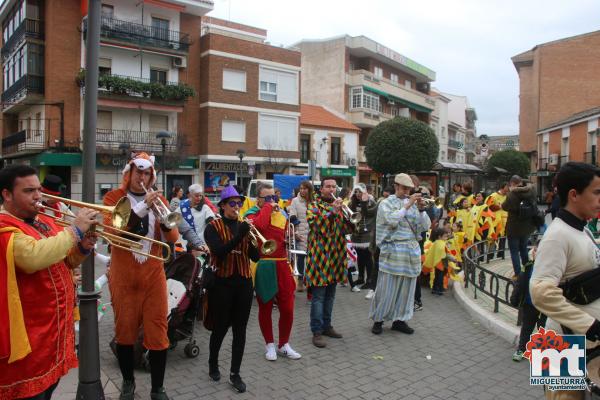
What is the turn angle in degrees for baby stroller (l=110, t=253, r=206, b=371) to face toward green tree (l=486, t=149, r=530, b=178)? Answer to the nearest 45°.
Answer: approximately 180°

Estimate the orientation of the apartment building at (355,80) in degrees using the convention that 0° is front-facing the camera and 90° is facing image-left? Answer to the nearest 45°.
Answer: approximately 315°

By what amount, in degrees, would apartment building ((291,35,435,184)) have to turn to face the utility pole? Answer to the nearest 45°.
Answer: approximately 45° to its right

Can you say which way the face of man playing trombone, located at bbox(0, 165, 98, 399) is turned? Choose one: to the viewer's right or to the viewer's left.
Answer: to the viewer's right

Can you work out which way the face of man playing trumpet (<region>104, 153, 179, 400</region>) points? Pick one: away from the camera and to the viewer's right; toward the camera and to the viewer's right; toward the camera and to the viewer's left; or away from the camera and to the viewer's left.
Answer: toward the camera and to the viewer's right

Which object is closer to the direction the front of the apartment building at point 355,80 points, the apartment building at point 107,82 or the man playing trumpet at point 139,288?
the man playing trumpet

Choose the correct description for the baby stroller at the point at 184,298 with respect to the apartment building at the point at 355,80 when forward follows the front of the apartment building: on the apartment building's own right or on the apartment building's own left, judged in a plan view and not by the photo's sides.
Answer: on the apartment building's own right

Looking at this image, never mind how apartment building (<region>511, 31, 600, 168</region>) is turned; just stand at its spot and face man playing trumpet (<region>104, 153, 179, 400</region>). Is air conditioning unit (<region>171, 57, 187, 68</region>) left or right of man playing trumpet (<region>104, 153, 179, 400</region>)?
right

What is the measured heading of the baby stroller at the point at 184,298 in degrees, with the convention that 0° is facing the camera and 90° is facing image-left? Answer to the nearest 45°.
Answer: approximately 45°
